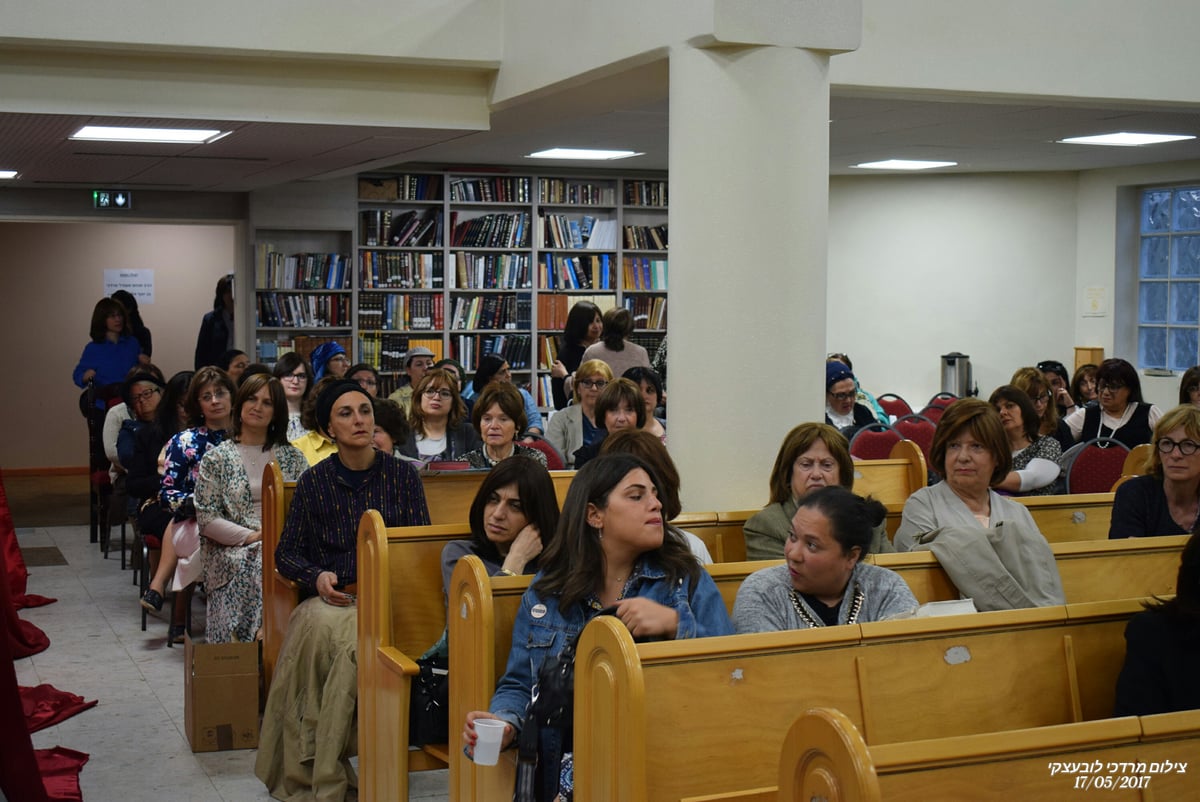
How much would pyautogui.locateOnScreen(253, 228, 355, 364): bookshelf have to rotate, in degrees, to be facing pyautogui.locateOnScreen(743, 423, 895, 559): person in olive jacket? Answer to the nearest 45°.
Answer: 0° — it already faces them

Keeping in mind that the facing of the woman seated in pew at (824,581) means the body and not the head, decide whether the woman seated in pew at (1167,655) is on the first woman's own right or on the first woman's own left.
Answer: on the first woman's own left

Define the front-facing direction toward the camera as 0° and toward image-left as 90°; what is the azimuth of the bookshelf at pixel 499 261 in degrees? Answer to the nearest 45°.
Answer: approximately 0°

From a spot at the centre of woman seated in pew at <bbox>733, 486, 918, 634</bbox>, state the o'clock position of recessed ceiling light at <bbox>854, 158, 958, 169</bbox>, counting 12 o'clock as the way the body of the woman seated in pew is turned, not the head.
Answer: The recessed ceiling light is roughly at 6 o'clock from the woman seated in pew.

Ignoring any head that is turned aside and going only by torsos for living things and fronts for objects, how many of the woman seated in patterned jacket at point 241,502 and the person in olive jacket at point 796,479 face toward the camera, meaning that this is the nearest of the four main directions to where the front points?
2

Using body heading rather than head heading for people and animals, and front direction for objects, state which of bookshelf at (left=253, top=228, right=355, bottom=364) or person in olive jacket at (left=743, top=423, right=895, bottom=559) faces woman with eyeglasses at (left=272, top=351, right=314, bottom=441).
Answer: the bookshelf

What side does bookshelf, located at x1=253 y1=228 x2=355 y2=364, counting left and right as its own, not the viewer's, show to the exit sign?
right

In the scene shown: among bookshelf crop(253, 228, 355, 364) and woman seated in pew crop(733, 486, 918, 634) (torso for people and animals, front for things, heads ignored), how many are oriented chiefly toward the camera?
2

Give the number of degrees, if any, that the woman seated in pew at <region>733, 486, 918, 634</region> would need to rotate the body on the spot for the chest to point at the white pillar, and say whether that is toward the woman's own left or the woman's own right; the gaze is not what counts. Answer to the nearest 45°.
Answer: approximately 180°
